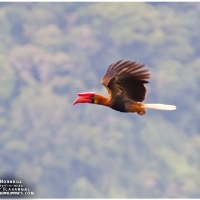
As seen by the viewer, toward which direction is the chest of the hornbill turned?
to the viewer's left
